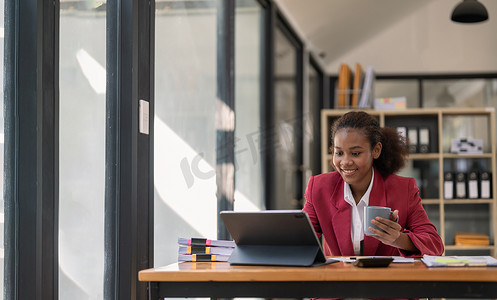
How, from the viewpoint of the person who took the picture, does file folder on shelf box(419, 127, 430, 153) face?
facing the viewer

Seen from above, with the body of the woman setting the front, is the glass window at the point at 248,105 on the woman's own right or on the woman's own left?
on the woman's own right

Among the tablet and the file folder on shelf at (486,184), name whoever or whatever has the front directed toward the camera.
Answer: the file folder on shelf

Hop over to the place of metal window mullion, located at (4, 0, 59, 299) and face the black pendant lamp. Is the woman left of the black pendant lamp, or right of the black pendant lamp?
right

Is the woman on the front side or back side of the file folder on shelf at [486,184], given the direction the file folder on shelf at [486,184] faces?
on the front side

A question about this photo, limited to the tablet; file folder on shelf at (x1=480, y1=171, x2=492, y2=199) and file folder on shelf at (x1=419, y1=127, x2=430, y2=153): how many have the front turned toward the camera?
2

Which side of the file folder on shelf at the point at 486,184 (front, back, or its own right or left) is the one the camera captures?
front

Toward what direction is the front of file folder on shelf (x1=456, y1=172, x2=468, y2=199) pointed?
toward the camera

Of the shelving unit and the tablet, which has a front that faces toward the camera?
the shelving unit

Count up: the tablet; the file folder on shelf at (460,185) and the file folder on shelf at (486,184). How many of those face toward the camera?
2

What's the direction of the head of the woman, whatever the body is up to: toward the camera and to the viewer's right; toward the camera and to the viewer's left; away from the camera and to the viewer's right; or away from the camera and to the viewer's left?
toward the camera and to the viewer's left

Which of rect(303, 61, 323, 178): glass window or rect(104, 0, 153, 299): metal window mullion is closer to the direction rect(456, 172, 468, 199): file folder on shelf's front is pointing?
the metal window mullion

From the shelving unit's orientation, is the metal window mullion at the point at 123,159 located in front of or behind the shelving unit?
in front

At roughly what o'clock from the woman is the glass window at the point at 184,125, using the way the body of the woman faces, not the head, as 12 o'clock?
The glass window is roughly at 3 o'clock from the woman.

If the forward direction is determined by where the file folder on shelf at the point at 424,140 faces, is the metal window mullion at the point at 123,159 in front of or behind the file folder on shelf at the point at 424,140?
in front
